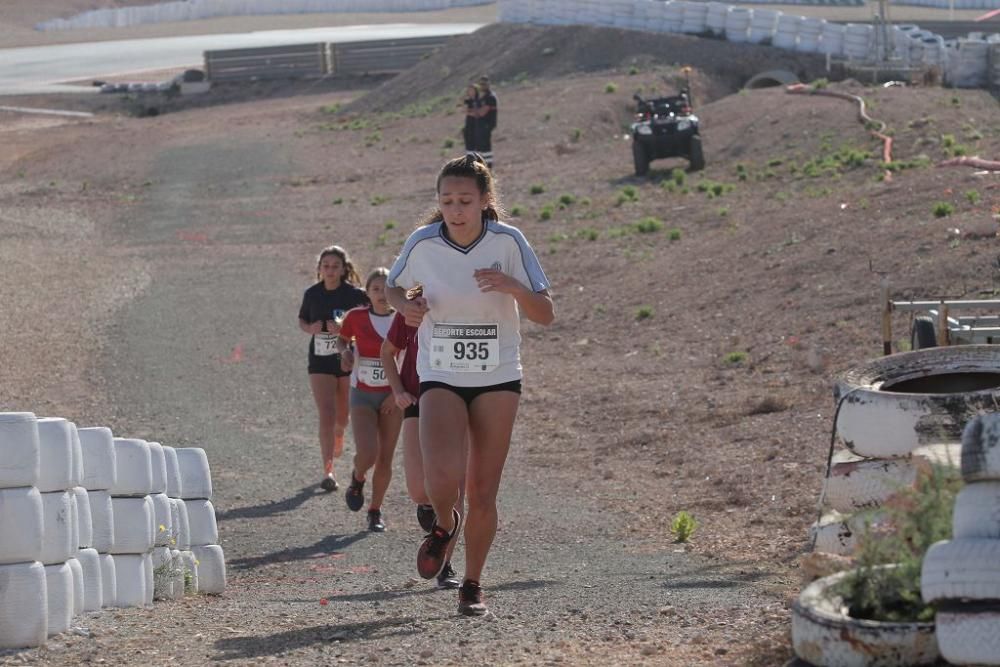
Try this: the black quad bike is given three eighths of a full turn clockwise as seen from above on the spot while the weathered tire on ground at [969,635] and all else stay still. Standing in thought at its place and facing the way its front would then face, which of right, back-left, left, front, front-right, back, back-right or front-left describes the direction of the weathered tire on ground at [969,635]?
back-left

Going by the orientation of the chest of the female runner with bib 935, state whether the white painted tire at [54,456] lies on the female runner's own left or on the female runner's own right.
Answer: on the female runner's own right

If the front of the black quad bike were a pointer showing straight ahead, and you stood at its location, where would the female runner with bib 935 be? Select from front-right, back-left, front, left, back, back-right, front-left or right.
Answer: front

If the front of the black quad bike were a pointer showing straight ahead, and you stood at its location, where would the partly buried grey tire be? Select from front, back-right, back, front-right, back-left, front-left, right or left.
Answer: back

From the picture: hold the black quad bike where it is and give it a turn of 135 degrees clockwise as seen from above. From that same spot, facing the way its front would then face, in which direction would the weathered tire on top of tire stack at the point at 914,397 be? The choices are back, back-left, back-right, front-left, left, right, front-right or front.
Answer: back-left

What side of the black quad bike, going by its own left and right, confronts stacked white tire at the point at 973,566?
front

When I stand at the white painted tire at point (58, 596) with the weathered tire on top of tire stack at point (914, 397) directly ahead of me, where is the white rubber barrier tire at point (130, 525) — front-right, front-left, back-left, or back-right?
front-left

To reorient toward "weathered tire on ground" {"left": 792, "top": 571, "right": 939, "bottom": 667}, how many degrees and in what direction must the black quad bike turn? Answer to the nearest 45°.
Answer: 0° — it already faces it

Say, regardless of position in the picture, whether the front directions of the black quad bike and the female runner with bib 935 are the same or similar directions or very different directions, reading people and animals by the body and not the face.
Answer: same or similar directions

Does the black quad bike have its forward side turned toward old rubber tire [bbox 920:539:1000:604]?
yes

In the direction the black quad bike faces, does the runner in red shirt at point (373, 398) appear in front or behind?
in front

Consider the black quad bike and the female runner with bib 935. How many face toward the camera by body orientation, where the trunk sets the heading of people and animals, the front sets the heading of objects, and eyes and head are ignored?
2

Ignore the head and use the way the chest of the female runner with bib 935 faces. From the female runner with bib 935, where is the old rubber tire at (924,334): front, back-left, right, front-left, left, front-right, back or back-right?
back-left

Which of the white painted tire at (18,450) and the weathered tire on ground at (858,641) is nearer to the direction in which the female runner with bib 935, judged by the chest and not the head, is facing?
the weathered tire on ground

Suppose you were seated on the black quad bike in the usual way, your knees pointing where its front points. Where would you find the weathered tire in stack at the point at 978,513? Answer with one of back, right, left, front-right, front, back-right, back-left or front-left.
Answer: front

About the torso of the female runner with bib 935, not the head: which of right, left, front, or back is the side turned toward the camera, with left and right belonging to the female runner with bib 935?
front

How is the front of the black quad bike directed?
toward the camera

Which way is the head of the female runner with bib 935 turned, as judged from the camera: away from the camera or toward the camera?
toward the camera
